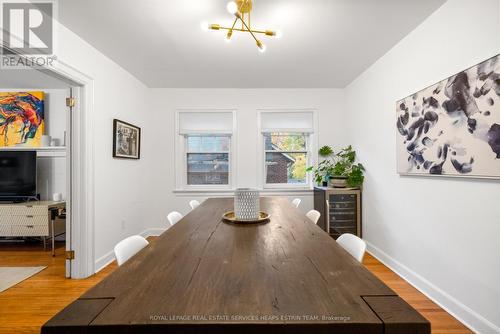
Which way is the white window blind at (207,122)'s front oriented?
toward the camera

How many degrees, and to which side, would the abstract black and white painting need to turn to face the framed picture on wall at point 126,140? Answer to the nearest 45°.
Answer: approximately 45° to its right

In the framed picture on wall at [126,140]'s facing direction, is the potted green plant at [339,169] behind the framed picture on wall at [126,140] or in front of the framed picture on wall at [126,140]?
in front

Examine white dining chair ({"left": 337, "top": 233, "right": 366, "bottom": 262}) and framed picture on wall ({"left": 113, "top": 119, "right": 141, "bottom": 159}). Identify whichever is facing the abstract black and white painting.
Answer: the framed picture on wall

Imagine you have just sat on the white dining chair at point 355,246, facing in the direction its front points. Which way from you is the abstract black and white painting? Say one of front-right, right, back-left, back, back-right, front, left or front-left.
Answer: back

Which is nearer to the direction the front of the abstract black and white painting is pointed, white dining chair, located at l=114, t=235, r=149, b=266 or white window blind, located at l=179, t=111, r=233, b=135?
the white dining chair

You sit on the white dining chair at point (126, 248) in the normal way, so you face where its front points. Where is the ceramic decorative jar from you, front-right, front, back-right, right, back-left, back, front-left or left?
front-left

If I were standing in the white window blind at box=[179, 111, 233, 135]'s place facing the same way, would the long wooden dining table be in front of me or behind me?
in front

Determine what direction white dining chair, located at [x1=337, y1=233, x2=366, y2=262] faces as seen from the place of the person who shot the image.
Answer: facing the viewer and to the left of the viewer

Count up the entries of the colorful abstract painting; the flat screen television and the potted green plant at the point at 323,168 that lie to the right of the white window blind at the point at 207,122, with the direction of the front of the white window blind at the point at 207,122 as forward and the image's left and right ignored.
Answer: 2

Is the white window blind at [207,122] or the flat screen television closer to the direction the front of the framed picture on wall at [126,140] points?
the white window blind

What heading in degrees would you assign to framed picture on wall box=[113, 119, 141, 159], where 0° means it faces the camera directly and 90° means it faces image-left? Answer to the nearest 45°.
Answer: approximately 315°
